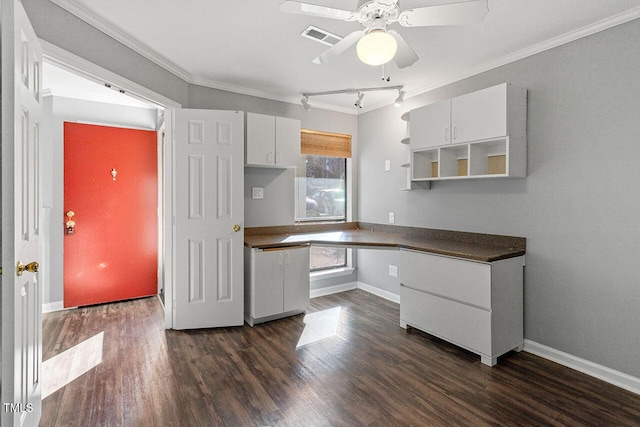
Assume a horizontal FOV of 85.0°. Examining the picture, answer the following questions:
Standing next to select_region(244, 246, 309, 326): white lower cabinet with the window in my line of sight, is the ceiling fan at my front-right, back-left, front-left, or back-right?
back-right

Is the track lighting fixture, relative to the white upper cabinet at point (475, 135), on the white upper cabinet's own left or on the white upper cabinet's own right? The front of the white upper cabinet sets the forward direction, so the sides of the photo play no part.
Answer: on the white upper cabinet's own right

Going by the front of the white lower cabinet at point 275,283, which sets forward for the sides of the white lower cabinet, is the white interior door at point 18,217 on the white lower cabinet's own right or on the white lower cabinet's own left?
on the white lower cabinet's own right

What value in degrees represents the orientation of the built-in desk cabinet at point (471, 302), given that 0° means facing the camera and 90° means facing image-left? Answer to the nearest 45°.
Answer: approximately 45°

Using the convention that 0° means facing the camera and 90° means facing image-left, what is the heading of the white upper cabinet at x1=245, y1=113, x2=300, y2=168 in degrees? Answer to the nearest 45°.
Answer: approximately 315°

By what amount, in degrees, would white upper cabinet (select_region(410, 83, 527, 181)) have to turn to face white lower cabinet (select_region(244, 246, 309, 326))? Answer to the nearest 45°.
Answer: approximately 45° to its right

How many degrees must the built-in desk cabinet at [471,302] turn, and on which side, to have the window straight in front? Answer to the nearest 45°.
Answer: approximately 90° to its right
